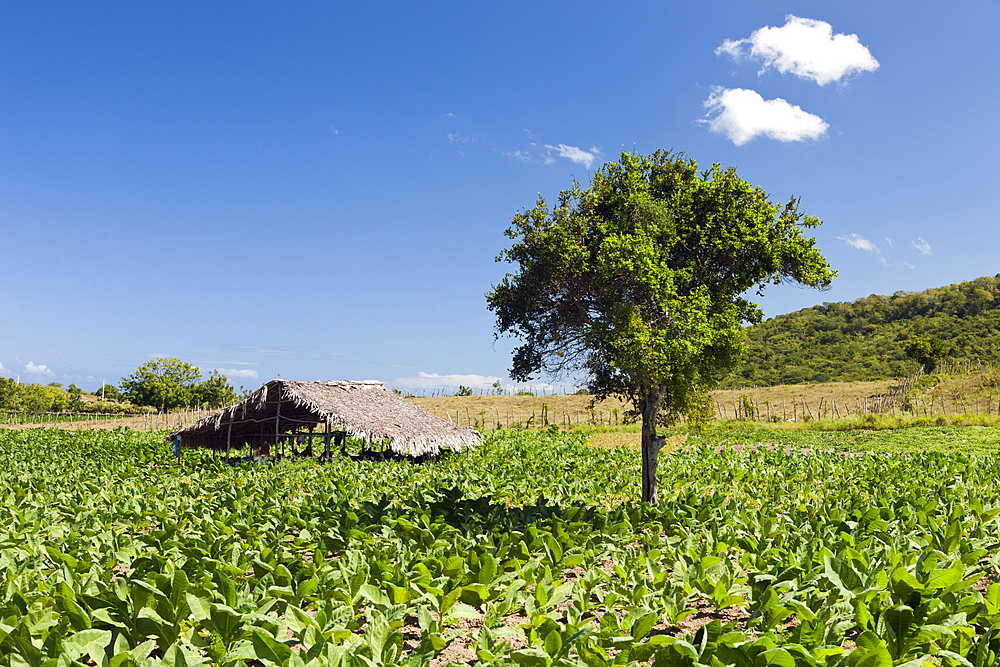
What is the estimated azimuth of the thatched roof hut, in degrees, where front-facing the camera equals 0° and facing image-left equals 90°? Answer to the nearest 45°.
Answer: approximately 45°
